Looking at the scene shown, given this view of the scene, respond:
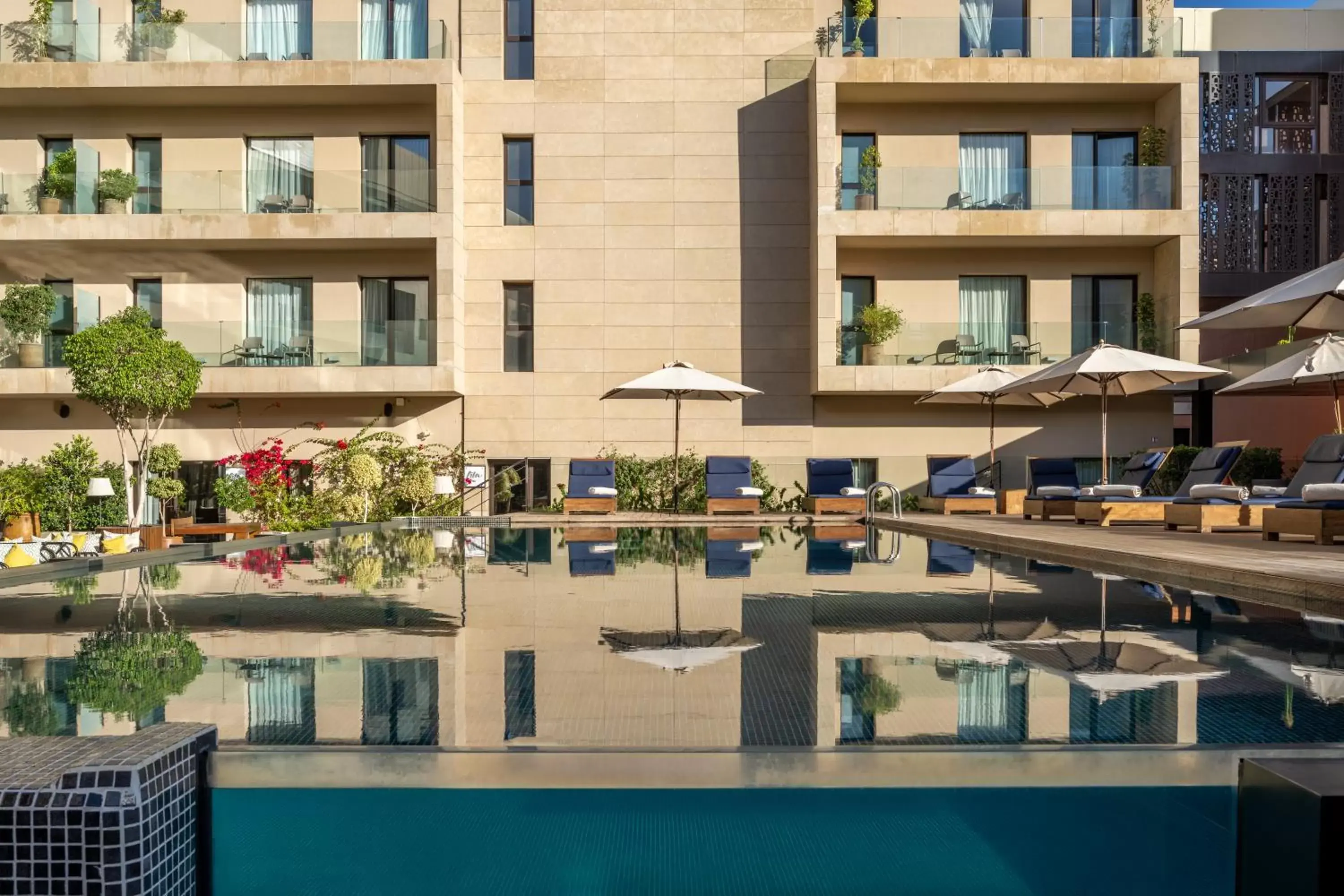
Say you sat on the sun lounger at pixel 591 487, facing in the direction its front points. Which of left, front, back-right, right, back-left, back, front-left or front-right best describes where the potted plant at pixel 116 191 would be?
right

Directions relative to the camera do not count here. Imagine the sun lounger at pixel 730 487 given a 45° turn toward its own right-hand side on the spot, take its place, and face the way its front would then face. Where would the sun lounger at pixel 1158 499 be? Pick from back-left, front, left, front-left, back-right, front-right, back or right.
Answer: left

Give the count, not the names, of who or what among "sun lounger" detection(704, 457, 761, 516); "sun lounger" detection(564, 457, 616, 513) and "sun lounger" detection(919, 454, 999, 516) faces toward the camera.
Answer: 3

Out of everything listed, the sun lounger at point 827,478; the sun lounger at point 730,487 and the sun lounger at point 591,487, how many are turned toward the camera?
3

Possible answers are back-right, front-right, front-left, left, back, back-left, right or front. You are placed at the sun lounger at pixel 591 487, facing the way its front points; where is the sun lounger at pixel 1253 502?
front-left
